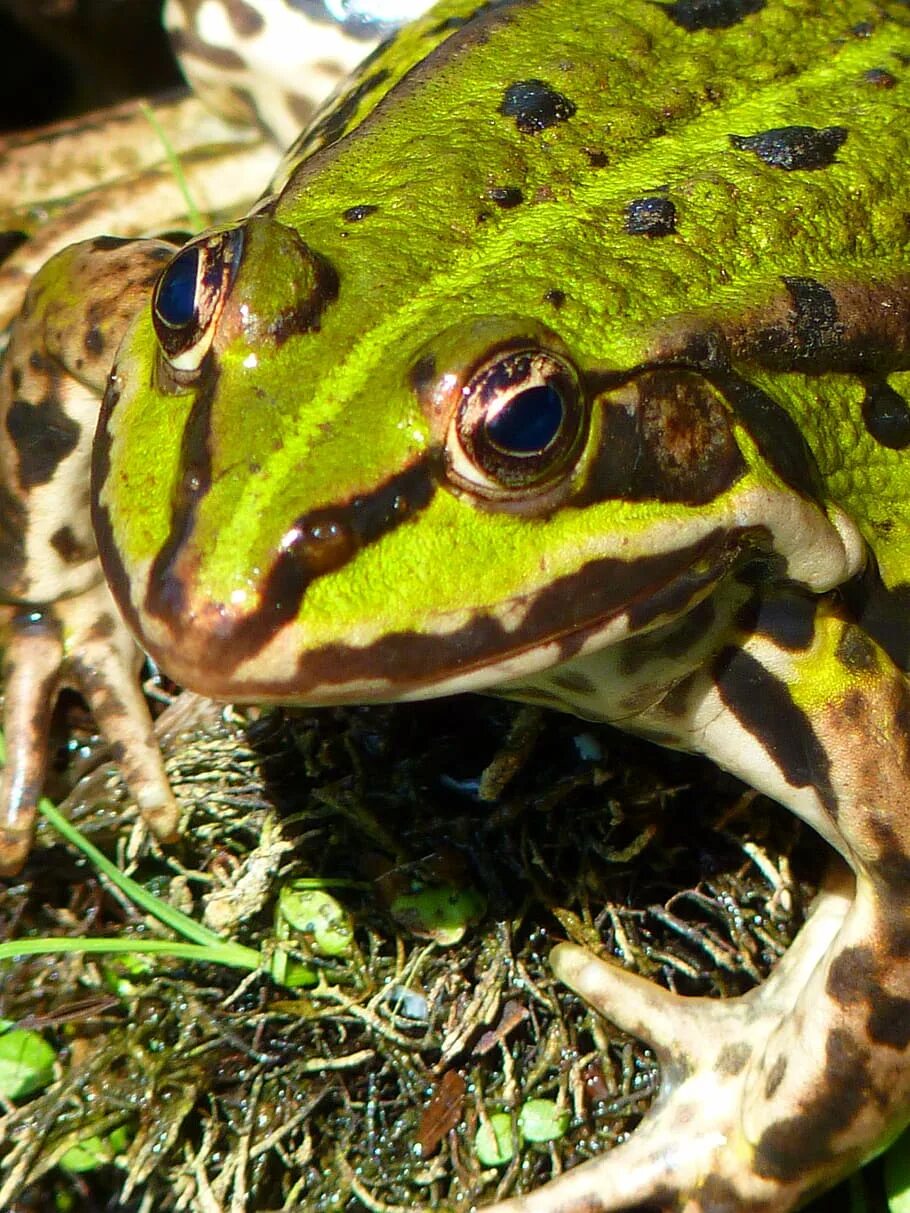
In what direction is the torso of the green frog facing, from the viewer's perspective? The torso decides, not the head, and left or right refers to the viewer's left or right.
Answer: facing the viewer and to the left of the viewer

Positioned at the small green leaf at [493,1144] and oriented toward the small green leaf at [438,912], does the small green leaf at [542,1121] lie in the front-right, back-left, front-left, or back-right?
front-right

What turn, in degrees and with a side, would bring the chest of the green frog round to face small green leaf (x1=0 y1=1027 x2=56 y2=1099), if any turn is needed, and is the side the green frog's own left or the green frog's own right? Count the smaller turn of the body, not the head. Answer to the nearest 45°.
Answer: approximately 45° to the green frog's own right
